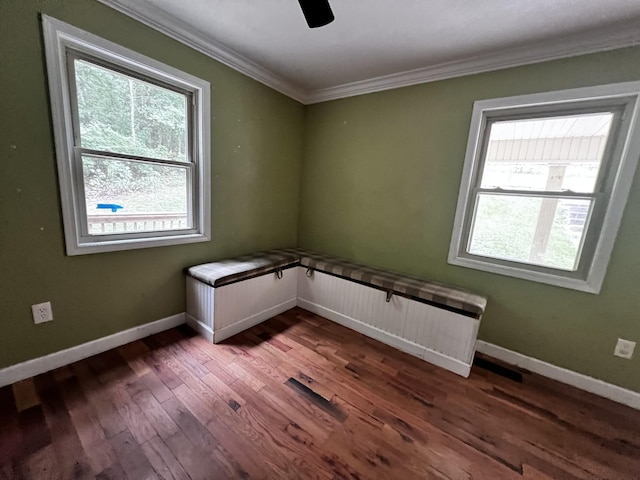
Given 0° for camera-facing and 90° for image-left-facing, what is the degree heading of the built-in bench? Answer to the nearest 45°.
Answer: approximately 0°

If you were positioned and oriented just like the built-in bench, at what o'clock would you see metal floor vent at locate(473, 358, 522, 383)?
The metal floor vent is roughly at 9 o'clock from the built-in bench.
